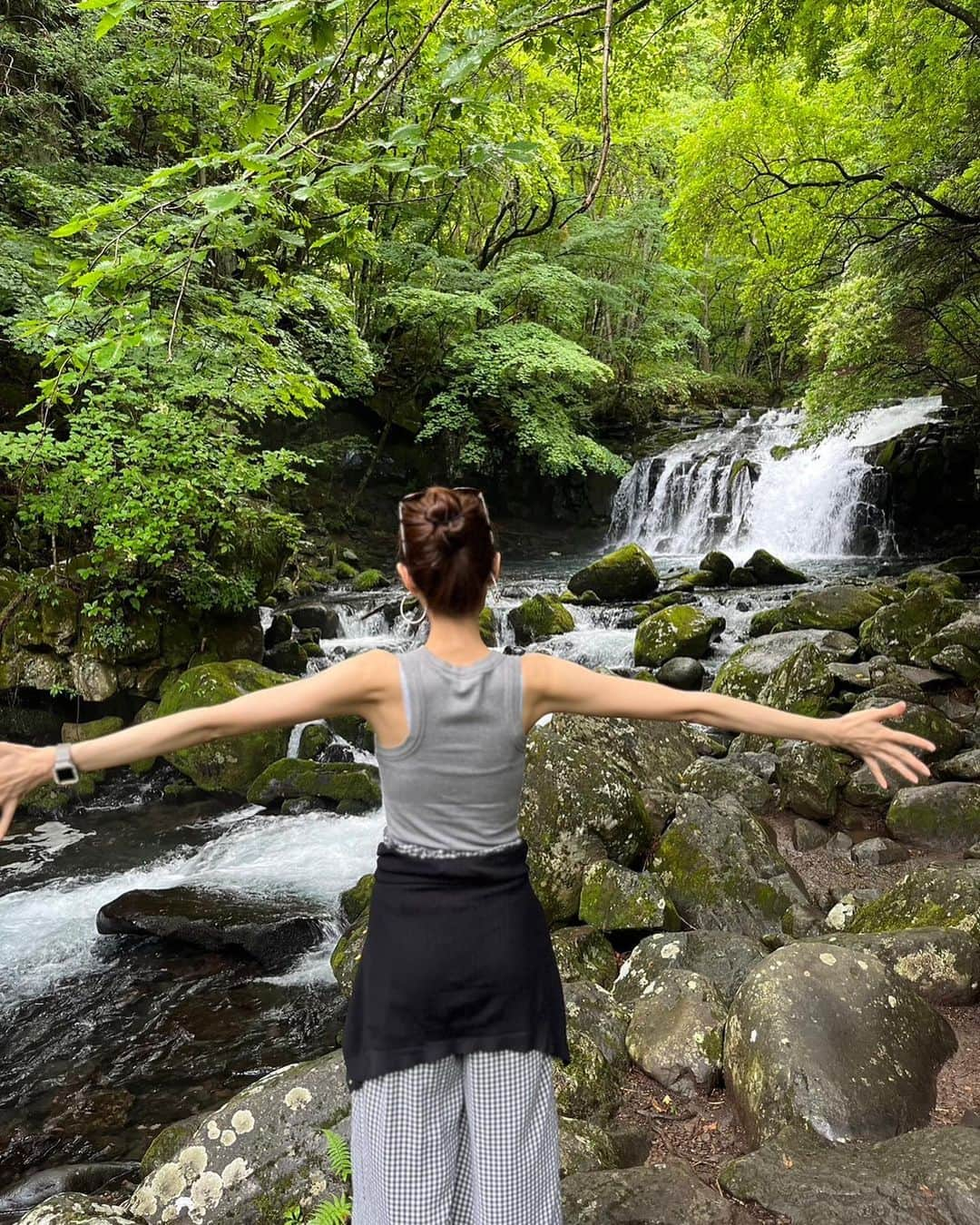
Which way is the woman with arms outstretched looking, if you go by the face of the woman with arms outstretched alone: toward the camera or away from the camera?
away from the camera

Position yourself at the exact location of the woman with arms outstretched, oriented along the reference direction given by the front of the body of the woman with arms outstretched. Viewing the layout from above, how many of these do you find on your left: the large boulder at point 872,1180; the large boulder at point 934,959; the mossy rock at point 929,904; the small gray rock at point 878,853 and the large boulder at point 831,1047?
0

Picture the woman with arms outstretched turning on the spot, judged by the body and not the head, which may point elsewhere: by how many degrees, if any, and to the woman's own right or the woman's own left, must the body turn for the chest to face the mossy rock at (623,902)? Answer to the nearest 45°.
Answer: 0° — they already face it

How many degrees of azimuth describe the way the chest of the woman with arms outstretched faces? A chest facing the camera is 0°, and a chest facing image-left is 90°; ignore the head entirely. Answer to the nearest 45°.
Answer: approximately 180°

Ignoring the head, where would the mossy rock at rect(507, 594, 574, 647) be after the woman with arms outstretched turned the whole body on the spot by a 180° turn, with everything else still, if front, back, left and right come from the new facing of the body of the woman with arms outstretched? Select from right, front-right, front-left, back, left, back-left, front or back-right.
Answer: back

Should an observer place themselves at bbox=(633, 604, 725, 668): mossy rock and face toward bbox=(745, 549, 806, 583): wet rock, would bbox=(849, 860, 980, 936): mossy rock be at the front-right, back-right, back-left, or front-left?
back-right

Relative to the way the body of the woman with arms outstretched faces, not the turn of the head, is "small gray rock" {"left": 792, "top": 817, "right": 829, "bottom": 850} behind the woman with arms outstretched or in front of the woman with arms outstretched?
in front

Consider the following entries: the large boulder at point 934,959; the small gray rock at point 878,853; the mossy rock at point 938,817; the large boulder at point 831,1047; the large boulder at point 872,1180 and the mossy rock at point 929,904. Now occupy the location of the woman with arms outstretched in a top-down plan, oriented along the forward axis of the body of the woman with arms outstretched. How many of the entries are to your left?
0

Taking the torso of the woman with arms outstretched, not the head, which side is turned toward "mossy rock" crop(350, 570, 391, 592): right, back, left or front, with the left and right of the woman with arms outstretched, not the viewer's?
front

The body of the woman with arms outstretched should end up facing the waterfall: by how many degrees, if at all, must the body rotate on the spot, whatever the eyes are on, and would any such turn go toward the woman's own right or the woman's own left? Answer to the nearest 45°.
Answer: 0° — they already face it

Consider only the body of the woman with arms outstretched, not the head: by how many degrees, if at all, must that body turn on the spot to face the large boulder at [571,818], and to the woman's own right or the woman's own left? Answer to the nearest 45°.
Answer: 0° — they already face it

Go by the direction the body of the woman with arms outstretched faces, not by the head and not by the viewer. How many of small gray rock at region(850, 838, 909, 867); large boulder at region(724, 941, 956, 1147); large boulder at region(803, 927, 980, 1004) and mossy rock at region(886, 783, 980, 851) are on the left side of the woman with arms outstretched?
0

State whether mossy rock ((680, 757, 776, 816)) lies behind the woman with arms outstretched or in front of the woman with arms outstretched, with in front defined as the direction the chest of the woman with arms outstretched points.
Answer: in front
